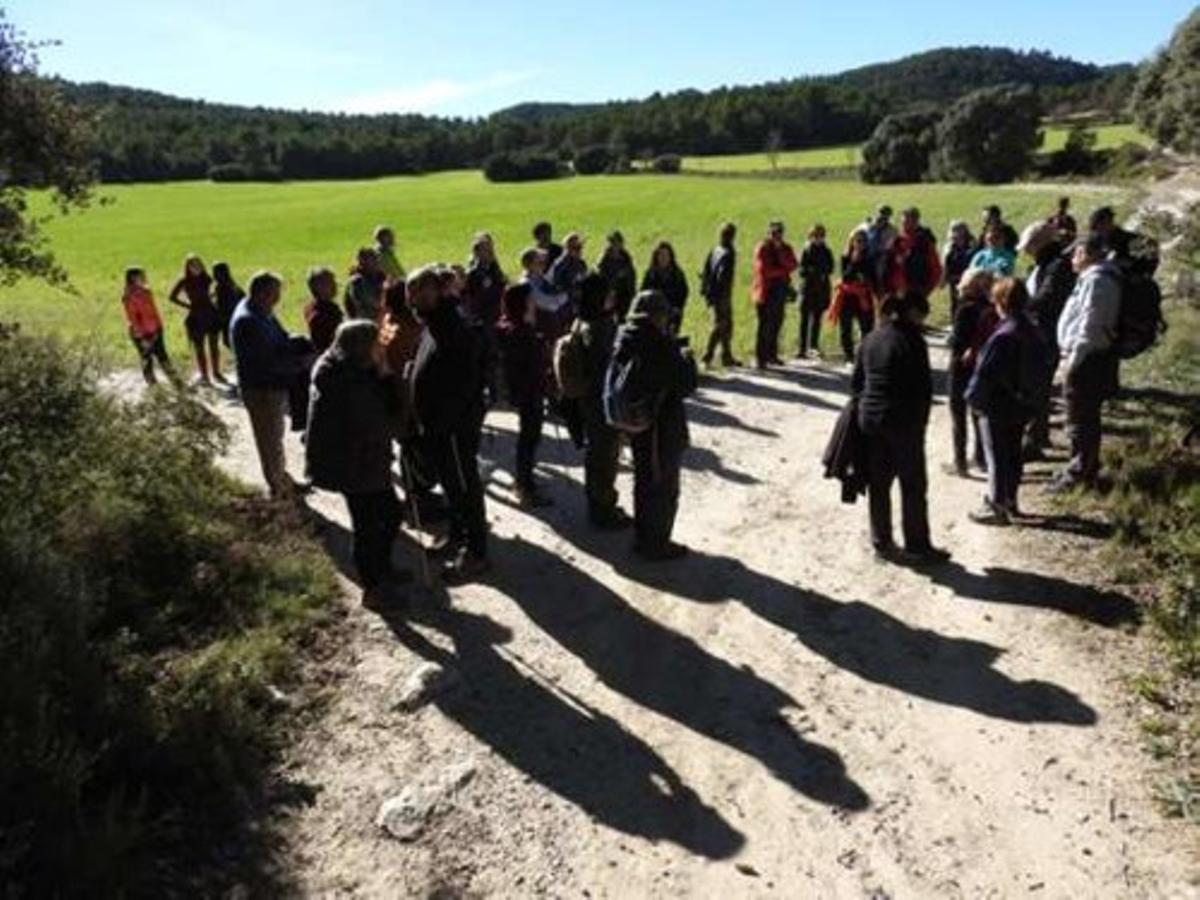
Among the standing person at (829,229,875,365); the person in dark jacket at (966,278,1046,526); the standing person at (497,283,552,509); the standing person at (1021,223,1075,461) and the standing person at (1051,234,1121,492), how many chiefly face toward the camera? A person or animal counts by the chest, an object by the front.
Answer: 1

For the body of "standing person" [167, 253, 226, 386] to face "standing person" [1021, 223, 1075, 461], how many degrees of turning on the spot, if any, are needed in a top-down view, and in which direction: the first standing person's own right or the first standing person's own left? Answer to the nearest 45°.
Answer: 0° — they already face them

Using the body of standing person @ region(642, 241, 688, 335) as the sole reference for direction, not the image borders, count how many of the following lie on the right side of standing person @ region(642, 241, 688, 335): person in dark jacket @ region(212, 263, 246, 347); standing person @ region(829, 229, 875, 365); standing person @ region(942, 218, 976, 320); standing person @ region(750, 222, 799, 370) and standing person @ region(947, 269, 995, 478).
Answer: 1

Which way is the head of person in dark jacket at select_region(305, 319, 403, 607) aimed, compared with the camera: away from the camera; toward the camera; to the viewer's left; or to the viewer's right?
away from the camera

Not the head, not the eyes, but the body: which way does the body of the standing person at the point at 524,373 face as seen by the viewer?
to the viewer's right

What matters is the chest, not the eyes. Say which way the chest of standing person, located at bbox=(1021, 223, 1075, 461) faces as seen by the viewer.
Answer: to the viewer's left

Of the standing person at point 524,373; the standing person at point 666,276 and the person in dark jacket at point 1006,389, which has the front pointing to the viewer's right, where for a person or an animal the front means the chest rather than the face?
the standing person at point 524,373

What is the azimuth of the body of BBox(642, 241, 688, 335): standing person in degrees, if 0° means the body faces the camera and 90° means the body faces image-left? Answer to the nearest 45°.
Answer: approximately 0°

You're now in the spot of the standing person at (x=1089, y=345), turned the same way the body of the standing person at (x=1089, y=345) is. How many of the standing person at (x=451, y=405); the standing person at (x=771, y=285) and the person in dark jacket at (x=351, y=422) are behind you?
0

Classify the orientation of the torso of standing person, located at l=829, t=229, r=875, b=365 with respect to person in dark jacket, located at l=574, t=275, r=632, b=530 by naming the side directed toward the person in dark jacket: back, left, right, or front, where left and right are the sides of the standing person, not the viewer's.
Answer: front

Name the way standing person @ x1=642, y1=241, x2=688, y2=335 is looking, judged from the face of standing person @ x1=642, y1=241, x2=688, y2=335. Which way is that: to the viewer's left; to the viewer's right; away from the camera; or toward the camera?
toward the camera

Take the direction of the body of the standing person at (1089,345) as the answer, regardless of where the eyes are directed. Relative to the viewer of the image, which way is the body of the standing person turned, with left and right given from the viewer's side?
facing to the left of the viewer

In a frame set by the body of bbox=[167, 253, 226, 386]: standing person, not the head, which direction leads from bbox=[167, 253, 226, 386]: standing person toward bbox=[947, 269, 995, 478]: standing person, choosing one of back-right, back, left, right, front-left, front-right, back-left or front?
front

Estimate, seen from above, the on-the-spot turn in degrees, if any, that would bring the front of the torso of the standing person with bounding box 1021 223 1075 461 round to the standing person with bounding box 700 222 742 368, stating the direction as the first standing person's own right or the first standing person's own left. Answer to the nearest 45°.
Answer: approximately 45° to the first standing person's own right

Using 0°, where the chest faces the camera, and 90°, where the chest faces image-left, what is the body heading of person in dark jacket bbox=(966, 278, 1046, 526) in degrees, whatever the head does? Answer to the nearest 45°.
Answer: approximately 135°

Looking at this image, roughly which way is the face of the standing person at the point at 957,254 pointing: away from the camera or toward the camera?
toward the camera

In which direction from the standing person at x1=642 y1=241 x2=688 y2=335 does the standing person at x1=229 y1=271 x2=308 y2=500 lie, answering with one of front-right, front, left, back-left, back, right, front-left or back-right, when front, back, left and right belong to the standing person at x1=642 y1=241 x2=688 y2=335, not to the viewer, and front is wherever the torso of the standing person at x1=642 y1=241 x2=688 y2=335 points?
front-right

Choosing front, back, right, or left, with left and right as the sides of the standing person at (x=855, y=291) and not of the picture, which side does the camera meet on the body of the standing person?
front

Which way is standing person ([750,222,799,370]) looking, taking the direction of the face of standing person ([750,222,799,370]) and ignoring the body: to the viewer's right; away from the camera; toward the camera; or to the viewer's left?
toward the camera
